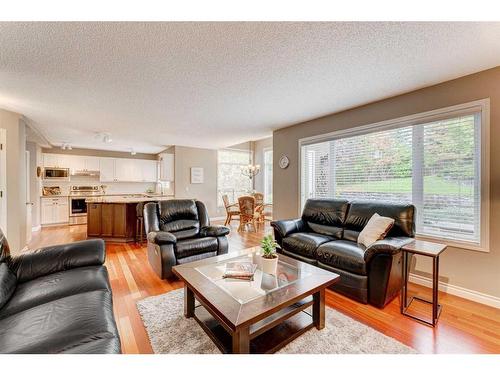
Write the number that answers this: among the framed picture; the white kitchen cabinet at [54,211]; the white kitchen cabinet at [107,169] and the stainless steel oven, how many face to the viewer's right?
0

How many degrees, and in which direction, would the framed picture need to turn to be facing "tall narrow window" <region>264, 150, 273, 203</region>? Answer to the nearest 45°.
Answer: approximately 90° to its left

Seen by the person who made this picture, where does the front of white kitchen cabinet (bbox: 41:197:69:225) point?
facing the viewer

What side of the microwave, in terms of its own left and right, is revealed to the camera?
front

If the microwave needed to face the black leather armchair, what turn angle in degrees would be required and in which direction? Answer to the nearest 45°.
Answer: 0° — it already faces it

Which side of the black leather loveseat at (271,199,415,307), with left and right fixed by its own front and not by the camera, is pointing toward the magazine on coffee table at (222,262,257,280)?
front

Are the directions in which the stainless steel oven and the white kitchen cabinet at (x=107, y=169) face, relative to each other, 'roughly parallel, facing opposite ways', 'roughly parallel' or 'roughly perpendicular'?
roughly parallel

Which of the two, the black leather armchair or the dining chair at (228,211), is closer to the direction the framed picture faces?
the black leather armchair

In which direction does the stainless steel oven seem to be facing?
toward the camera

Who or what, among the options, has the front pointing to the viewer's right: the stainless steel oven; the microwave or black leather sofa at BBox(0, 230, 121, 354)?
the black leather sofa

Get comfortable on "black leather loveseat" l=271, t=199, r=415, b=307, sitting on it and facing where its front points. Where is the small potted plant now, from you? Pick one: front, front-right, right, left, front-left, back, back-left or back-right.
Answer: front

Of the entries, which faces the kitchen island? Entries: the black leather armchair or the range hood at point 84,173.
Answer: the range hood

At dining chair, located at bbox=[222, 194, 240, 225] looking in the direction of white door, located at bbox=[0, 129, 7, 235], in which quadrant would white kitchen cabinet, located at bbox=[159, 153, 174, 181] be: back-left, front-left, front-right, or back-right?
front-right

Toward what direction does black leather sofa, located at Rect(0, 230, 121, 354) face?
to the viewer's right

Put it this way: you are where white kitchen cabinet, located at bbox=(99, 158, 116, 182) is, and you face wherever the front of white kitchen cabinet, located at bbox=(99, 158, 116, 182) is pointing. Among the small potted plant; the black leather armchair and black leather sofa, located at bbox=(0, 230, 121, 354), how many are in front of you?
3

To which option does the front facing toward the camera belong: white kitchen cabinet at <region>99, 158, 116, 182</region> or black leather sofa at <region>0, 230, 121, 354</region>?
the white kitchen cabinet

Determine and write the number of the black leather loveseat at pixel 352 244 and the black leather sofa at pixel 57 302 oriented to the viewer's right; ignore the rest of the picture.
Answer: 1

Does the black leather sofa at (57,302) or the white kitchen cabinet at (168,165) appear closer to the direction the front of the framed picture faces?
the black leather sofa

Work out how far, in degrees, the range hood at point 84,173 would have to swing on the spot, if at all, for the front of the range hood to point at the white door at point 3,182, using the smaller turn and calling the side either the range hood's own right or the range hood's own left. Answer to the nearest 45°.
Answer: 0° — it already faces it

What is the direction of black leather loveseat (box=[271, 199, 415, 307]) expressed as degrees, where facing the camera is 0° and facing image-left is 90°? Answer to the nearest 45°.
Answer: approximately 45°

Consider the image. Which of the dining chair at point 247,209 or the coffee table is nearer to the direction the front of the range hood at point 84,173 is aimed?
the coffee table

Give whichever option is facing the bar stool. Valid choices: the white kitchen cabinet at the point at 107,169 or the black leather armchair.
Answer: the white kitchen cabinet

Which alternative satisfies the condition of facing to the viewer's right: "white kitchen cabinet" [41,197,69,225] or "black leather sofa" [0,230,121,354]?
the black leather sofa

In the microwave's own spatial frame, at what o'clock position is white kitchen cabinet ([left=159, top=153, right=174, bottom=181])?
The white kitchen cabinet is roughly at 10 o'clock from the microwave.
